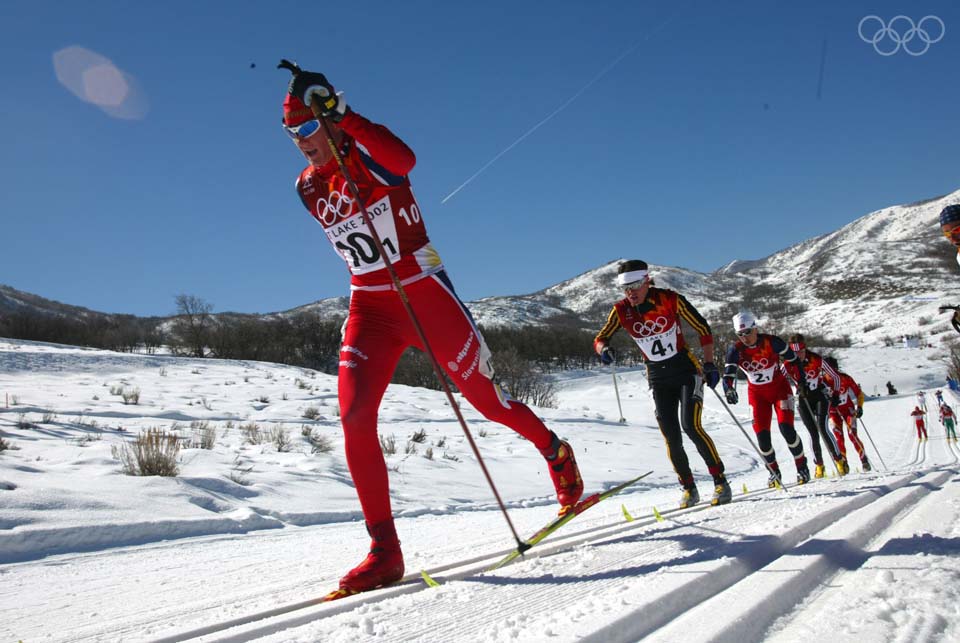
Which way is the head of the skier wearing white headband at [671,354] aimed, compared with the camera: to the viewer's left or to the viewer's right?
to the viewer's left

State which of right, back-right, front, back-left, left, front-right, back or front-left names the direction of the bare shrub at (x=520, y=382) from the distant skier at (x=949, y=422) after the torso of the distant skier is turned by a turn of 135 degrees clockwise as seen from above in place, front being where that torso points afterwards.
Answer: left

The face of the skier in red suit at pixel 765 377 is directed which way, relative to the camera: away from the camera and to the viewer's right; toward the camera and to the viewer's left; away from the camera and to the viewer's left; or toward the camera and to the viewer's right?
toward the camera and to the viewer's left

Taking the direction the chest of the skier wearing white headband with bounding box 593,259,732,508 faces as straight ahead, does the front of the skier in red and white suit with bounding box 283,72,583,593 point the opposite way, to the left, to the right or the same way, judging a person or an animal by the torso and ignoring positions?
the same way

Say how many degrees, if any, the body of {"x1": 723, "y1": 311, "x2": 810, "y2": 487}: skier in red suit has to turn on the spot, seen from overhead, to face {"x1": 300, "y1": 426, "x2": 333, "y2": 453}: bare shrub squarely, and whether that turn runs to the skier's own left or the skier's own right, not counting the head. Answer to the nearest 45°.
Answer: approximately 45° to the skier's own right

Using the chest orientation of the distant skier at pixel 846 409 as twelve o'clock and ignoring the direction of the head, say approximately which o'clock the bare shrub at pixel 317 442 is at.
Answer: The bare shrub is roughly at 2 o'clock from the distant skier.

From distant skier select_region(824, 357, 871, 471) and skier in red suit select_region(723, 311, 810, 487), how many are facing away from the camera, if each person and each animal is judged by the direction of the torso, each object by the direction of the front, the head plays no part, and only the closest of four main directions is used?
0

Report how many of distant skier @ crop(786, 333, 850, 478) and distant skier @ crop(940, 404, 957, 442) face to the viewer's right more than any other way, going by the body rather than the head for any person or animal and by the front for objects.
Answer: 0

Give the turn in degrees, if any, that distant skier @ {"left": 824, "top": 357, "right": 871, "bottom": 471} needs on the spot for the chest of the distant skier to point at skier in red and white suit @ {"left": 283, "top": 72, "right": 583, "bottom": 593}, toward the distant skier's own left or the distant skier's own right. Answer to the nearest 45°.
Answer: approximately 45° to the distant skier's own left

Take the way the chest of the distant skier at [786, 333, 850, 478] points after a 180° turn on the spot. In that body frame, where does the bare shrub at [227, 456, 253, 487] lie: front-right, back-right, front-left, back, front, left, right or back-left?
back

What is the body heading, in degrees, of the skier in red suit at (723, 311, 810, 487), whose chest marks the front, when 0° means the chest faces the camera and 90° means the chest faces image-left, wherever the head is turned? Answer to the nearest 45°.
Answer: approximately 45°

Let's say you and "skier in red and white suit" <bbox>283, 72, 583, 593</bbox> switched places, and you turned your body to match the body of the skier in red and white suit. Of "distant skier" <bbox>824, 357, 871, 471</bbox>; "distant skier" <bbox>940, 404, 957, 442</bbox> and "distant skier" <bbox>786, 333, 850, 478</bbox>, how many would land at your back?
3

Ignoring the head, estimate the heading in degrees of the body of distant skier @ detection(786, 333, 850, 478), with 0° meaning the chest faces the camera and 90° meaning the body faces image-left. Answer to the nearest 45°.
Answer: approximately 45°

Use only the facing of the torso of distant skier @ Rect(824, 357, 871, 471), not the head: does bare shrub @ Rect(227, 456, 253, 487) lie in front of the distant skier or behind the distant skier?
in front

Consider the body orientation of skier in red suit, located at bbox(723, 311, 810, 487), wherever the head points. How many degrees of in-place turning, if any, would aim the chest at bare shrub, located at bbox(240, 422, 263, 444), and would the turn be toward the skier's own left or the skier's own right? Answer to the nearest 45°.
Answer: approximately 45° to the skier's own right

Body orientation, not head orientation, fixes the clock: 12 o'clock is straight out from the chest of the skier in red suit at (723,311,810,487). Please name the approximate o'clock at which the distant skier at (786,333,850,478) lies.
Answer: The distant skier is roughly at 5 o'clock from the skier in red suit.

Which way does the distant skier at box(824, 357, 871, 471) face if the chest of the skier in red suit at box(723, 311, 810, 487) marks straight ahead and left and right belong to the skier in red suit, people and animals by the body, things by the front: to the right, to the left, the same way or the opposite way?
the same way

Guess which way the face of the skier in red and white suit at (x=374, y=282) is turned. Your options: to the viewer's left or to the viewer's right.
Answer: to the viewer's left
